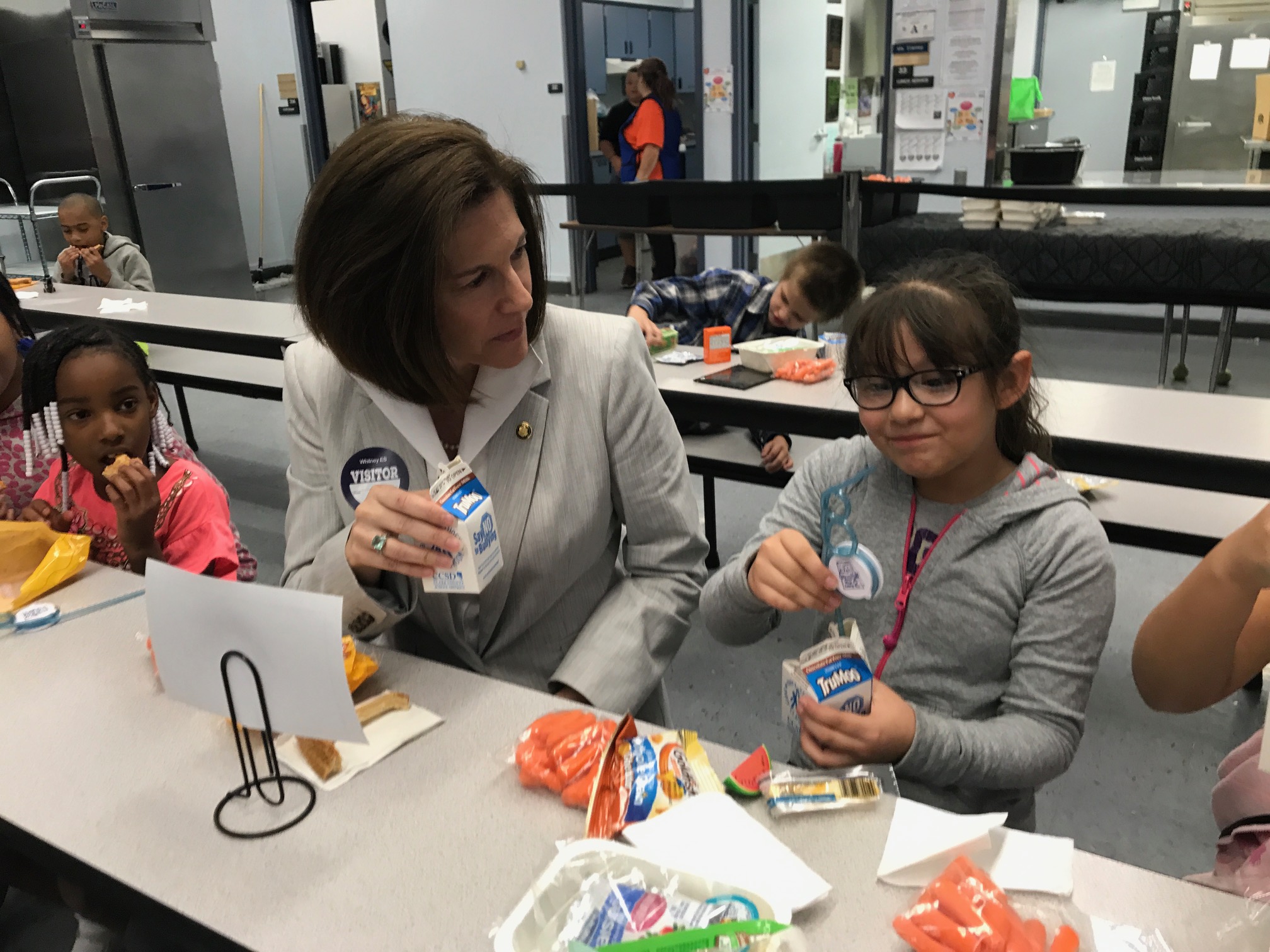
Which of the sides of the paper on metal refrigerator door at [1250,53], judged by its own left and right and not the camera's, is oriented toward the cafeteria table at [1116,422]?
front

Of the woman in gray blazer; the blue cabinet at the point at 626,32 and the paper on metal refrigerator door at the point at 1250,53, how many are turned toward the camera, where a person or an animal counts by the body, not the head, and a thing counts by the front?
3

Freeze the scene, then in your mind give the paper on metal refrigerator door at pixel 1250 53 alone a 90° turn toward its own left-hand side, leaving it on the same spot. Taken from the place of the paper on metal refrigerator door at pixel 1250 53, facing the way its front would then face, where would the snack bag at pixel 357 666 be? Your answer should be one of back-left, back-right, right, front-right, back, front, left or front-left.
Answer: right

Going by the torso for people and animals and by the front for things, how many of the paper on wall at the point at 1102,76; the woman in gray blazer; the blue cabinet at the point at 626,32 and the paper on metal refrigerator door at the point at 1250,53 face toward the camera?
4

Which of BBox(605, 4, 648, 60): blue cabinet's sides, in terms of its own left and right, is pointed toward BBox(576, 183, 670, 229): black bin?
front

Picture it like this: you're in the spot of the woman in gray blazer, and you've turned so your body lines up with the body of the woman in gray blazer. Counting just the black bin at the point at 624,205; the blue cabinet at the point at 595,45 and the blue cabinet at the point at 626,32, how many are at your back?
3

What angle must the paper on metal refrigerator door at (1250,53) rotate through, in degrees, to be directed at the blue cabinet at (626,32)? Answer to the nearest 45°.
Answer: approximately 90° to its right

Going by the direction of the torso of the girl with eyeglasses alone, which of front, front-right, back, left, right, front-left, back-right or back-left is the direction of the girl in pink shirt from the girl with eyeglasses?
front-right

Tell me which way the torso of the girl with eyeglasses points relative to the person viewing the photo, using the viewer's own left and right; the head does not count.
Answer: facing the viewer and to the left of the viewer

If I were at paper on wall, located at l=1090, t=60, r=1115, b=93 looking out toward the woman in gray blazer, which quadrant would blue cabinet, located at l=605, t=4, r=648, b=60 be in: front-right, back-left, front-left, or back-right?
front-right

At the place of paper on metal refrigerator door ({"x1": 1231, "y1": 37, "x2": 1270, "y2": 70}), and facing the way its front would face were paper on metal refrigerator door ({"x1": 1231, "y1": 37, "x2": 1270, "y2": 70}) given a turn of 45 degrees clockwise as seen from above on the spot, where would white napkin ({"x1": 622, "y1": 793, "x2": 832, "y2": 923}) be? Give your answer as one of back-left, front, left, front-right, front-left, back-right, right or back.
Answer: front-left

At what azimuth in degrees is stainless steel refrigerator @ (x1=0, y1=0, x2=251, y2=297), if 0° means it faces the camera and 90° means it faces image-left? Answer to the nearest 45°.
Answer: approximately 315°

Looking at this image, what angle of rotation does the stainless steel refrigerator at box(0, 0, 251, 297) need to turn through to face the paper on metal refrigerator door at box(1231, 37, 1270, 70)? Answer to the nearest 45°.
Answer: approximately 45° to its left

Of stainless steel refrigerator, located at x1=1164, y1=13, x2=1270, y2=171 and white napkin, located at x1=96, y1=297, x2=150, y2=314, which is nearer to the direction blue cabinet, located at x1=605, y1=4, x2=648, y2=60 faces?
the white napkin

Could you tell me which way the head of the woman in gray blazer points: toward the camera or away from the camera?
toward the camera

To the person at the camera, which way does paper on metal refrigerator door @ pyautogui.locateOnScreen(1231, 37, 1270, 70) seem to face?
facing the viewer

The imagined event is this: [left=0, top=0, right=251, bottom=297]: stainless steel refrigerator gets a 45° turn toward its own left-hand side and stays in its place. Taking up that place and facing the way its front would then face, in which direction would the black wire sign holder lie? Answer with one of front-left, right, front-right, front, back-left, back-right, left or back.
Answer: right

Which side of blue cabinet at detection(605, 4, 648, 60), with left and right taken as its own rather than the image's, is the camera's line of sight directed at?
front
